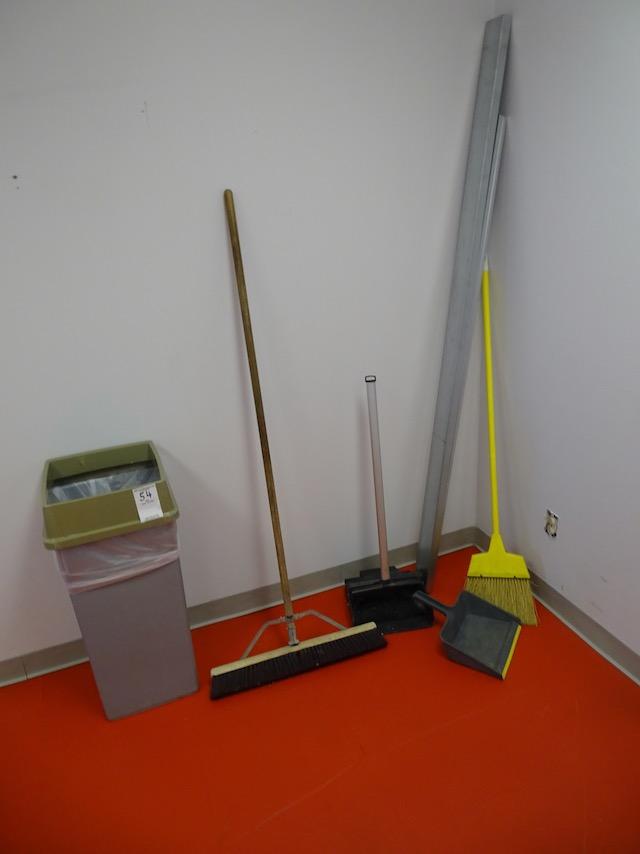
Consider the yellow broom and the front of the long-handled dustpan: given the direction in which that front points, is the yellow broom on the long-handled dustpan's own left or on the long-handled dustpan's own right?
on the long-handled dustpan's own left

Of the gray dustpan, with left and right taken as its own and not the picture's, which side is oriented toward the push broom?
back

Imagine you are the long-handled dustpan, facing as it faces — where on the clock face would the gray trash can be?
The gray trash can is roughly at 2 o'clock from the long-handled dustpan.

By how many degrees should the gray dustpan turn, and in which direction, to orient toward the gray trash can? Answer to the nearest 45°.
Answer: approximately 90° to its right

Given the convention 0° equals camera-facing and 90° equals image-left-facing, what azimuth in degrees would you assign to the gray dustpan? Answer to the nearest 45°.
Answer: approximately 315°

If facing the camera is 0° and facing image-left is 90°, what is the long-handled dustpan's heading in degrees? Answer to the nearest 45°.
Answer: approximately 0°

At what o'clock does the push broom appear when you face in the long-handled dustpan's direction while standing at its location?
The push broom is roughly at 2 o'clock from the long-handled dustpan.
